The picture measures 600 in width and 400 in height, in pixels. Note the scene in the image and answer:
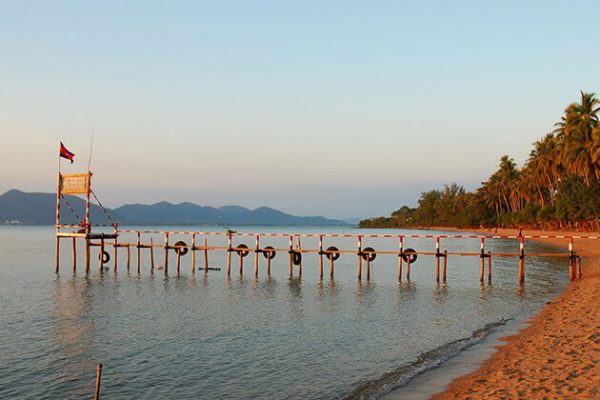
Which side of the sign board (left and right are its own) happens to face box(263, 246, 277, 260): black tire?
left

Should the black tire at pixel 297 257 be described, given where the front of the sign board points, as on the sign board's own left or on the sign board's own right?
on the sign board's own left

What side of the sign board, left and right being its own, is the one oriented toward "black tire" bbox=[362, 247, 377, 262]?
left

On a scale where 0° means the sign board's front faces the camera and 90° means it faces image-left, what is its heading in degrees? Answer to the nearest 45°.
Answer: approximately 45°

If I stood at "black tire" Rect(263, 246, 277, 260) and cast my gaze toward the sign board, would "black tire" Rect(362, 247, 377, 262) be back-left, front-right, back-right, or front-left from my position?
back-left
